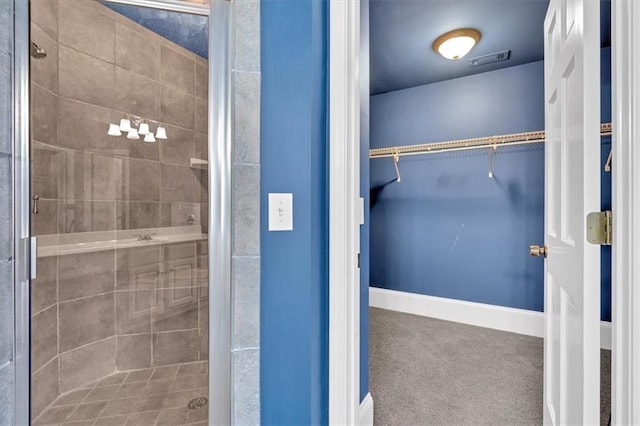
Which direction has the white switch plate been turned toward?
toward the camera

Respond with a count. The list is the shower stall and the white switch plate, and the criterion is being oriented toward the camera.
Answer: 2

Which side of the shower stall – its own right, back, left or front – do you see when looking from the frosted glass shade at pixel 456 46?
left

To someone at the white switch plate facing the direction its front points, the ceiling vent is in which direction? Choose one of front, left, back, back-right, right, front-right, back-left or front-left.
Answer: back-left

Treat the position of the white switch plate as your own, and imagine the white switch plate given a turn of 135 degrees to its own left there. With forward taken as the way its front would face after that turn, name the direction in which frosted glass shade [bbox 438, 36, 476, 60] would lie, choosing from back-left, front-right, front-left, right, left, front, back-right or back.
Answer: front

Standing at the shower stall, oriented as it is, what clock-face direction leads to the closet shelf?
The closet shelf is roughly at 9 o'clock from the shower stall.

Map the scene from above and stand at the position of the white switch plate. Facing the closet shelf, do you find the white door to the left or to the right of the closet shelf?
right

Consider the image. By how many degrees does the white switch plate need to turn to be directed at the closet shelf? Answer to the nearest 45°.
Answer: approximately 135° to its left

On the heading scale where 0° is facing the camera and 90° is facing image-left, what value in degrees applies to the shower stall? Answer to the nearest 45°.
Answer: approximately 0°

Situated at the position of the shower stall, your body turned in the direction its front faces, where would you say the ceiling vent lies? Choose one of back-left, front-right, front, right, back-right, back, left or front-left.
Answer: left

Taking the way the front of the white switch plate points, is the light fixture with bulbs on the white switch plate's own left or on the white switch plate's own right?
on the white switch plate's own right

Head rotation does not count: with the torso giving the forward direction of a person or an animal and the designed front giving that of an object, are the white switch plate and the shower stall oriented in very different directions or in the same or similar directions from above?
same or similar directions

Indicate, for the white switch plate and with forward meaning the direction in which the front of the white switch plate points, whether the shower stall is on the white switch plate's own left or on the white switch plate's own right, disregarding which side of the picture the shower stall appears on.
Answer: on the white switch plate's own right

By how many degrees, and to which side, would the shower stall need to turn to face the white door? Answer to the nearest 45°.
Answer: approximately 45° to its left
